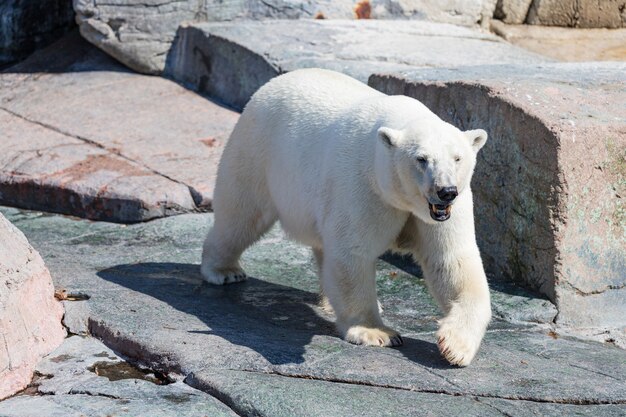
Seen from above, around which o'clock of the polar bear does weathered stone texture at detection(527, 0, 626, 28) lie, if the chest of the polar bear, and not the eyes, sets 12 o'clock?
The weathered stone texture is roughly at 8 o'clock from the polar bear.

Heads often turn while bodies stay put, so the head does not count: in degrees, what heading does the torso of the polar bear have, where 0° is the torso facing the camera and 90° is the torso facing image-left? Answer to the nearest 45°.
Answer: approximately 315°

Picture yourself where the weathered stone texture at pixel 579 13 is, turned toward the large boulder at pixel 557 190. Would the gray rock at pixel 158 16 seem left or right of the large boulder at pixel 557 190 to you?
right

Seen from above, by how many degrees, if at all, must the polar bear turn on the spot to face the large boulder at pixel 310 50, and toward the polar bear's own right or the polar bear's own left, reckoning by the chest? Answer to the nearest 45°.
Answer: approximately 135° to the polar bear's own left

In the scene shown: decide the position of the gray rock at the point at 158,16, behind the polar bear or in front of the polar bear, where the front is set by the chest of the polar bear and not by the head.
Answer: behind

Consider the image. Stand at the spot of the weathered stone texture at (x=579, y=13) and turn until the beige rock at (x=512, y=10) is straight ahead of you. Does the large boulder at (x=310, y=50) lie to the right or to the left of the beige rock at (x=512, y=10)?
left

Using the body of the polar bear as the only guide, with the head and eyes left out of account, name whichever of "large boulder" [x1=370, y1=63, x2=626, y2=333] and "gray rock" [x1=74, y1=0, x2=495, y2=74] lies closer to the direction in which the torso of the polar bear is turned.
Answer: the large boulder

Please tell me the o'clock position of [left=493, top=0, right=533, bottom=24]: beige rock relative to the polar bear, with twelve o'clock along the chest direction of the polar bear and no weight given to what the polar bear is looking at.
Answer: The beige rock is roughly at 8 o'clock from the polar bear.

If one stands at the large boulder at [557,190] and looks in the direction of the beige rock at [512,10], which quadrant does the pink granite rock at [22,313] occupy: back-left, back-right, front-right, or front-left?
back-left

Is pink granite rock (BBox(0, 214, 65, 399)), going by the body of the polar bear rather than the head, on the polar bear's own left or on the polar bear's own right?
on the polar bear's own right

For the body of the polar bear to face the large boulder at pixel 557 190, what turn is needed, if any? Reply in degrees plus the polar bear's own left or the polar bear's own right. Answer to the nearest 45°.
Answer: approximately 90° to the polar bear's own left
